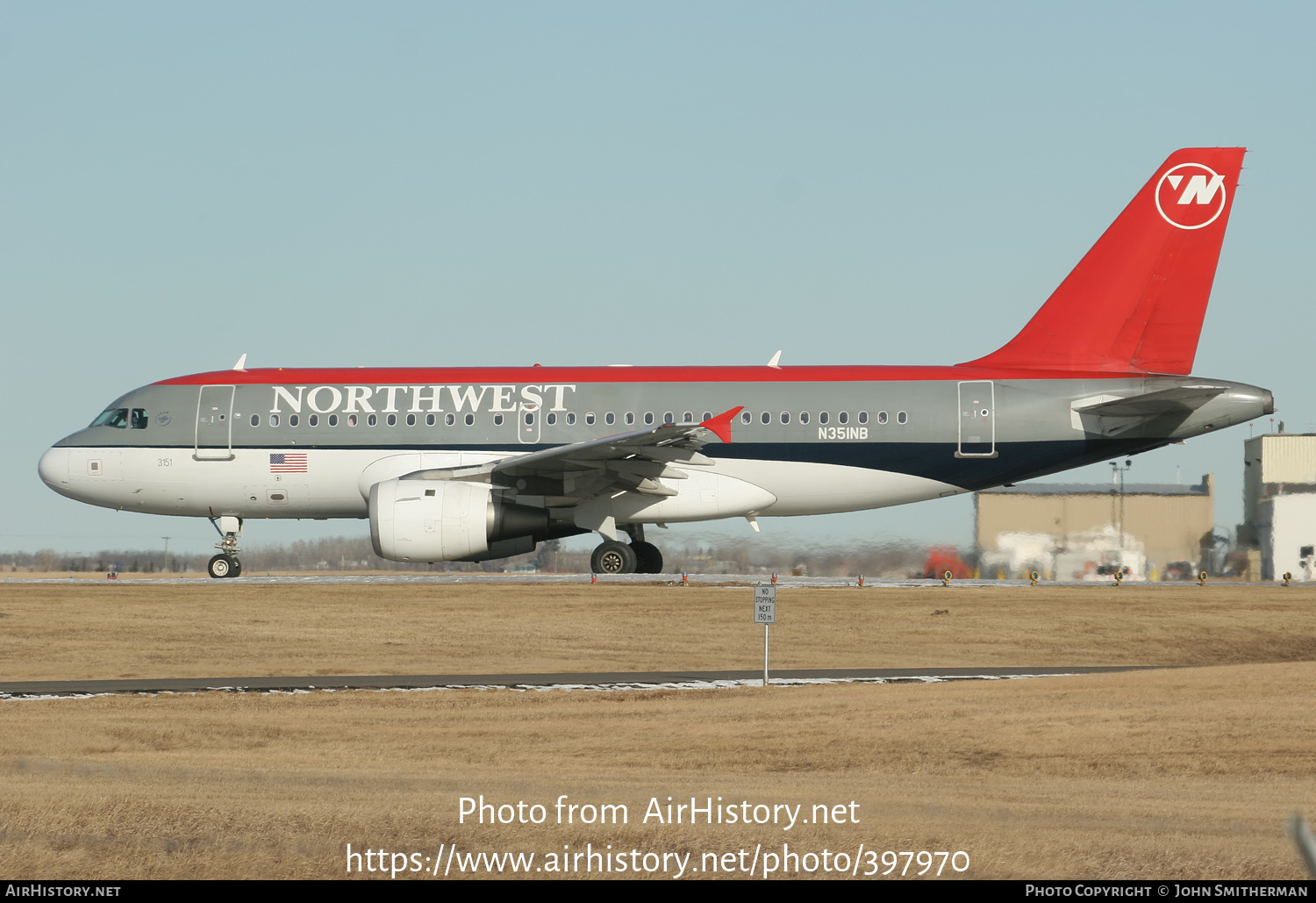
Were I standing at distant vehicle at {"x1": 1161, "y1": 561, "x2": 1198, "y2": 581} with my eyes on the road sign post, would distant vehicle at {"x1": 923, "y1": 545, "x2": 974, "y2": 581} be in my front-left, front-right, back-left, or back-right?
front-right

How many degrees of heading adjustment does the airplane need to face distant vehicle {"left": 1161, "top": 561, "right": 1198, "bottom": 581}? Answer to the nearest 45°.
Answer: approximately 135° to its right

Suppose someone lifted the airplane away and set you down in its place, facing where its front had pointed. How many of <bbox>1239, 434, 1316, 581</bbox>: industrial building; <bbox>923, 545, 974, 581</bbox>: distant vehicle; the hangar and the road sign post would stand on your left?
1

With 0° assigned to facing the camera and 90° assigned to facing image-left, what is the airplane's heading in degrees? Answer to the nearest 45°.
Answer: approximately 90°

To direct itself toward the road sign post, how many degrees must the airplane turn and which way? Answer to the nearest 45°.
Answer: approximately 90° to its left

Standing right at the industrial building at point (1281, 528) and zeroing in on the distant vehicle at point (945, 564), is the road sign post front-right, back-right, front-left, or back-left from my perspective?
front-left
